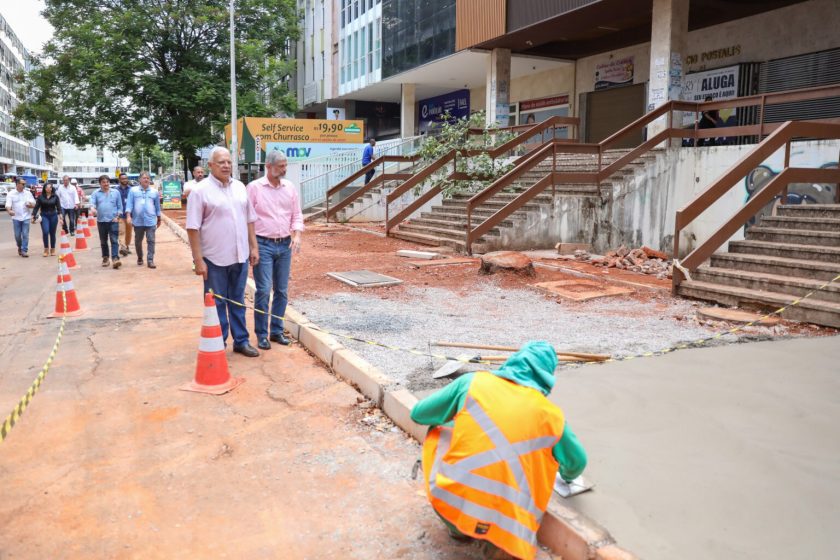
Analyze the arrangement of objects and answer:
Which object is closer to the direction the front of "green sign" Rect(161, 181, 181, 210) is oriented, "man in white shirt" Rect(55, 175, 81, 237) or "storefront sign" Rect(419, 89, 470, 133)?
the man in white shirt

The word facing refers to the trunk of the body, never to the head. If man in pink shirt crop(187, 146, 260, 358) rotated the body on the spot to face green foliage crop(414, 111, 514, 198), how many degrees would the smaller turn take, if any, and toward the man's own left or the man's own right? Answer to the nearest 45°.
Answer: approximately 90° to the man's own left

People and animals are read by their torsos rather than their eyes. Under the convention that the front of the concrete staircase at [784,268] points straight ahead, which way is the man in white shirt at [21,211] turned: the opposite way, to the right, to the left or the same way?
to the left

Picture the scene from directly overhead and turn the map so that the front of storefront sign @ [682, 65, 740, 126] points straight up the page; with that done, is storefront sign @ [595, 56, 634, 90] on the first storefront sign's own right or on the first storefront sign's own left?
on the first storefront sign's own right

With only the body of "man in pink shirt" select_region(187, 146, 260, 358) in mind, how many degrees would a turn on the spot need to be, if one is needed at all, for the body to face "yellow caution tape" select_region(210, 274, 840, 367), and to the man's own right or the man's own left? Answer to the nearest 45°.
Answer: approximately 45° to the man's own left

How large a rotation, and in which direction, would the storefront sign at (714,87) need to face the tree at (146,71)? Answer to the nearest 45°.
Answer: approximately 45° to its right

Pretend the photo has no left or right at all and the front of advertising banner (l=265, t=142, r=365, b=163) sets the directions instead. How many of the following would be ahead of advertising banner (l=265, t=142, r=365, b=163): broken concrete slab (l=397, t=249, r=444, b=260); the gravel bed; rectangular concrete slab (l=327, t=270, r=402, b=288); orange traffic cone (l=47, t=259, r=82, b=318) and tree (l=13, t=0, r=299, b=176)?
4

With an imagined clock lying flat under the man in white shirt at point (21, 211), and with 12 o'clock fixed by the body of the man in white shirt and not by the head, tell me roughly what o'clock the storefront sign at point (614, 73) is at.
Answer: The storefront sign is roughly at 9 o'clock from the man in white shirt.

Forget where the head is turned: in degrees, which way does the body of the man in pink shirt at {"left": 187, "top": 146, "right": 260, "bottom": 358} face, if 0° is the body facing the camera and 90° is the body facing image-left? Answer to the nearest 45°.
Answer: approximately 315°
